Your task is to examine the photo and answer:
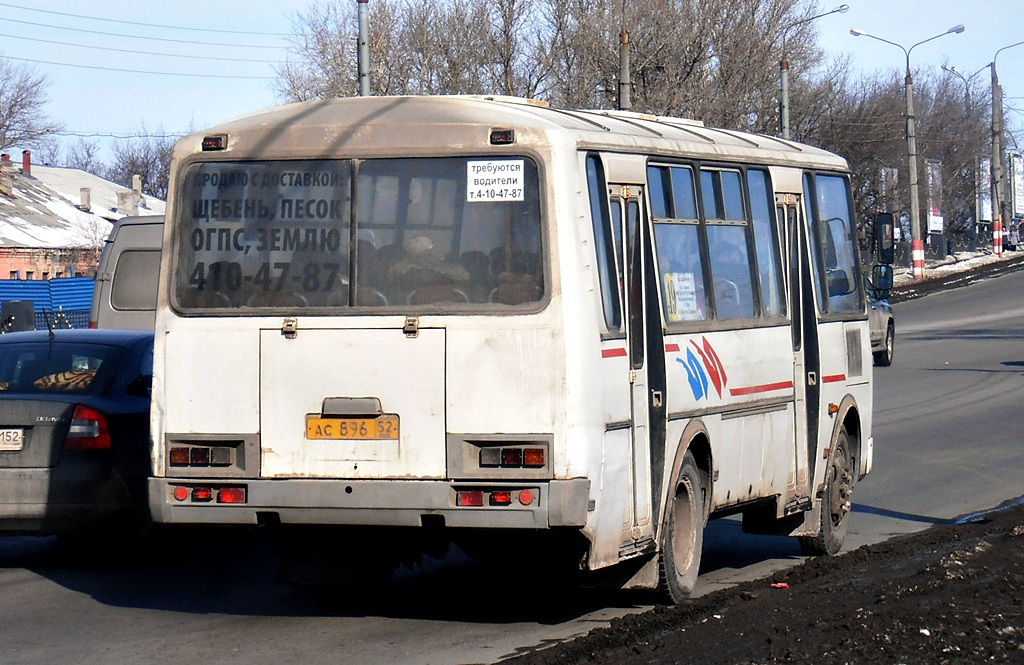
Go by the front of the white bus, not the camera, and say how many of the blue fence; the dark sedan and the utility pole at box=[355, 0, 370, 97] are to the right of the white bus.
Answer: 0

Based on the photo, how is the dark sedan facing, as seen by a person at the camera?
facing away from the viewer and to the right of the viewer

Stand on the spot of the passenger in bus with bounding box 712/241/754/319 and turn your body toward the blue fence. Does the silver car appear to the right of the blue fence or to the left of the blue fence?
right

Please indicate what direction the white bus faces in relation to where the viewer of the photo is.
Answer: facing away from the viewer and to the right of the viewer

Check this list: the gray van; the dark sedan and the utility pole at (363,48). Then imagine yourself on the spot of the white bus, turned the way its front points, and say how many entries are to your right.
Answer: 0

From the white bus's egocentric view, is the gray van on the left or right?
on its left

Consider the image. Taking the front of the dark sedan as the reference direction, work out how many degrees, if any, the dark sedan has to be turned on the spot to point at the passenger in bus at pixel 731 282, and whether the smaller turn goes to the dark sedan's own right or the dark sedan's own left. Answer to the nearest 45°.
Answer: approximately 45° to the dark sedan's own right

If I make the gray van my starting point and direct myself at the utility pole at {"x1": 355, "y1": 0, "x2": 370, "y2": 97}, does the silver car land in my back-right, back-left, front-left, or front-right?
front-right

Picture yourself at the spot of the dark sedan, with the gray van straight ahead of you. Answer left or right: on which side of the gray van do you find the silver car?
right

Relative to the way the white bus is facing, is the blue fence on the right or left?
on its left

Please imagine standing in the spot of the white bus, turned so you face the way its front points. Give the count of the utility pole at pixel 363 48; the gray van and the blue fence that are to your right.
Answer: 0

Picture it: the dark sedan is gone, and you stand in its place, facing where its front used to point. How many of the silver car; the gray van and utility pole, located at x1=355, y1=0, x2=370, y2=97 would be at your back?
0

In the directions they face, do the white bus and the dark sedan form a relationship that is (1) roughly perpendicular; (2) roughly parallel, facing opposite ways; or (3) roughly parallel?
roughly parallel

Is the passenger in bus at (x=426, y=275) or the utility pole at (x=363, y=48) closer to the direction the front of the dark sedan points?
the utility pole

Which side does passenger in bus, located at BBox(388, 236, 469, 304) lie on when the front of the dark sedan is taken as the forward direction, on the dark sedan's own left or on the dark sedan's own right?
on the dark sedan's own right

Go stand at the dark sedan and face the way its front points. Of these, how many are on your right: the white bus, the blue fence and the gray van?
1

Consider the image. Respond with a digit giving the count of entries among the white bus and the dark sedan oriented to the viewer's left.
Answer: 0
